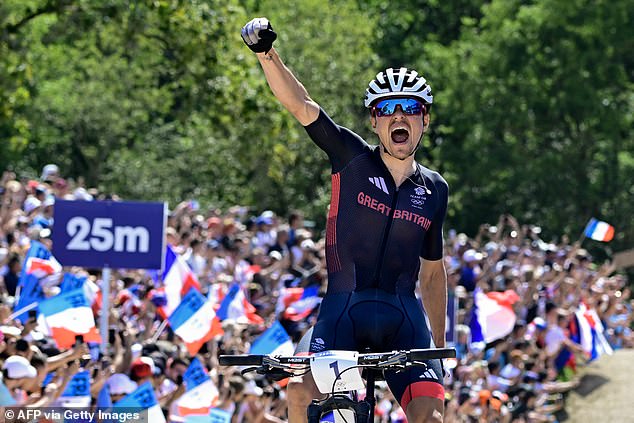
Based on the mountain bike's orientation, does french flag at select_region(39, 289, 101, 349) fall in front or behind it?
behind

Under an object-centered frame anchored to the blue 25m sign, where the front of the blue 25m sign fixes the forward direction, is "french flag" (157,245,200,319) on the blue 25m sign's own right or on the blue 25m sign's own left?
on the blue 25m sign's own left

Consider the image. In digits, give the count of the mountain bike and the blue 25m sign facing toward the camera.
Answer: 2

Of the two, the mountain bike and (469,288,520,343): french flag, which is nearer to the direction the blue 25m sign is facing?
the mountain bike

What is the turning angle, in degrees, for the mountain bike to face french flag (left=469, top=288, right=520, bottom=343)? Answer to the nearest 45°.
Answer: approximately 180°

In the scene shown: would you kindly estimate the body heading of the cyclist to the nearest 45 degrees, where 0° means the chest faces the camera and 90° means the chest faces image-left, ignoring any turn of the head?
approximately 0°
